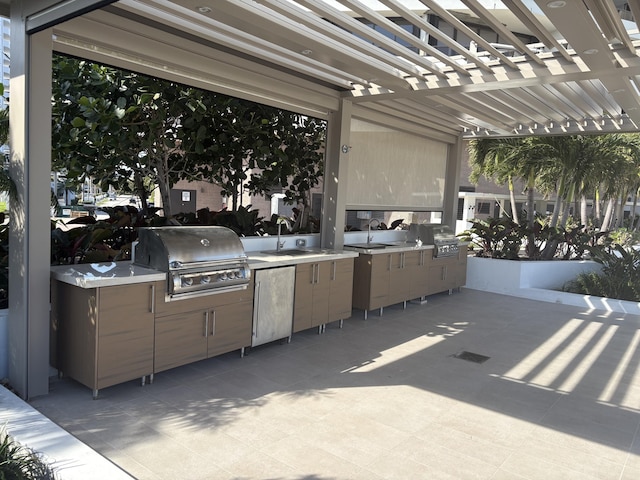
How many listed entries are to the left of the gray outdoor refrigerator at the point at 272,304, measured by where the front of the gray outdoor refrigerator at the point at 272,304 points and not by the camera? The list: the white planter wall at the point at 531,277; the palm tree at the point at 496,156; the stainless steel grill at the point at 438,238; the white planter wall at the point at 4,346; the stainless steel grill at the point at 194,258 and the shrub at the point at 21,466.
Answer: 3

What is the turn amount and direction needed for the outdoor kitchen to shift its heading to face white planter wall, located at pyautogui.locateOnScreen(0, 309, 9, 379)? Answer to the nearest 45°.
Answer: approximately 135° to its right

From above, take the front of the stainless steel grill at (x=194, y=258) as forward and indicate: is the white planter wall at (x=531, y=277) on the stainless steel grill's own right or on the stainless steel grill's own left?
on the stainless steel grill's own left

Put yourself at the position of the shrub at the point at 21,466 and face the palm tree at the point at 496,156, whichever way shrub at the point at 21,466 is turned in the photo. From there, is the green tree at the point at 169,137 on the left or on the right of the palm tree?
left

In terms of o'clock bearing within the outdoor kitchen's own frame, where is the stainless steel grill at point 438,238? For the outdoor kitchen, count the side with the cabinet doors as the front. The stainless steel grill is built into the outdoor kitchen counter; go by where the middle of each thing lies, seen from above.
The stainless steel grill is roughly at 9 o'clock from the outdoor kitchen.

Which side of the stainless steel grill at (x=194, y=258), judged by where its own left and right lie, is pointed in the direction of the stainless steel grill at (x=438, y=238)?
left

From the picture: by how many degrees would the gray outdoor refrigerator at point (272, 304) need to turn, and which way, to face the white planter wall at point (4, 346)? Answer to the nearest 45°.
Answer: approximately 90° to its right

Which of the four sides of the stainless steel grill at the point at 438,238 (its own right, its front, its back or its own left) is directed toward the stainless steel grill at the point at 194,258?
right

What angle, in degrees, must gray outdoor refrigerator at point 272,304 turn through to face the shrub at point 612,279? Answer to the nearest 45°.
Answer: approximately 90° to its left
